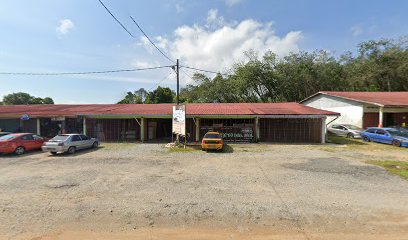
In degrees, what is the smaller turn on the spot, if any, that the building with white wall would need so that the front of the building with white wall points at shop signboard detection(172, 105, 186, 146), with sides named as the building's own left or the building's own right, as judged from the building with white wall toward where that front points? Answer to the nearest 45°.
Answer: approximately 90° to the building's own right

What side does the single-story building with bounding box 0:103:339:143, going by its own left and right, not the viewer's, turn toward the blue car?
left

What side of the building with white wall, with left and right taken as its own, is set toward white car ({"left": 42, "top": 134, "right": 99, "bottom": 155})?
right

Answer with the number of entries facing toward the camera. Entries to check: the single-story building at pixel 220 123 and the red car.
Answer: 1

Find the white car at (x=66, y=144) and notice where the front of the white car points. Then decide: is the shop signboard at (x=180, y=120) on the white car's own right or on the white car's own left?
on the white car's own right

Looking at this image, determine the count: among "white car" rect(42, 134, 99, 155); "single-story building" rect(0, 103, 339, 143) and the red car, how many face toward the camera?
1

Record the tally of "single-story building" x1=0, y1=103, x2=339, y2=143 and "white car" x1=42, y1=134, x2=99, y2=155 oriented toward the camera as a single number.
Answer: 1
